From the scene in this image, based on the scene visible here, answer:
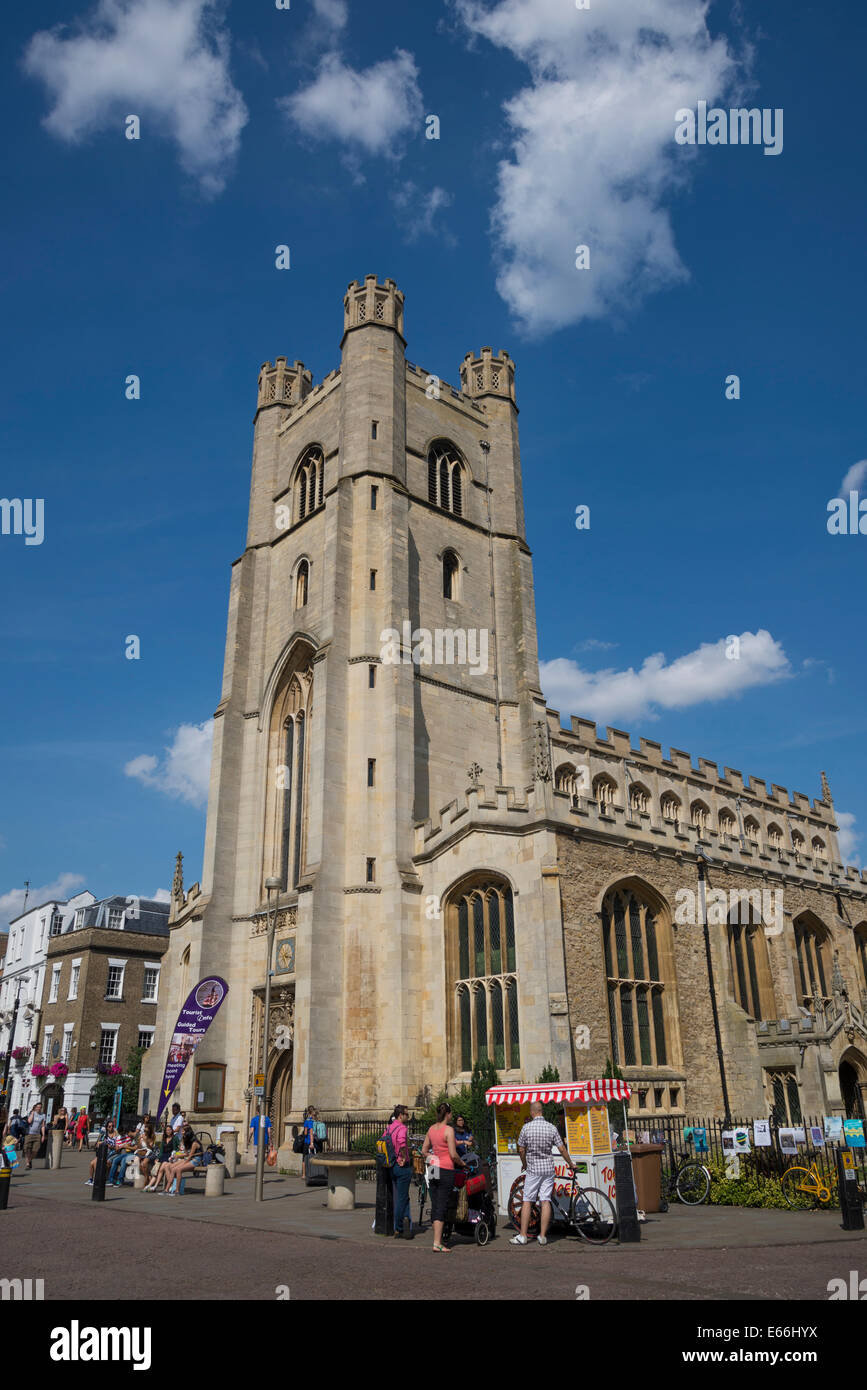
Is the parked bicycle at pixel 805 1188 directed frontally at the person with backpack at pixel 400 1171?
no

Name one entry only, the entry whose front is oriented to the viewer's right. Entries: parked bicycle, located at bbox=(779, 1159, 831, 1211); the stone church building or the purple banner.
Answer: the parked bicycle

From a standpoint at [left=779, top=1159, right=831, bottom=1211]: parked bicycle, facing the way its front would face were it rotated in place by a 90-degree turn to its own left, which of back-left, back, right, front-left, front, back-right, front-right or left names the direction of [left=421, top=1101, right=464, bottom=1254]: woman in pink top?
back-left

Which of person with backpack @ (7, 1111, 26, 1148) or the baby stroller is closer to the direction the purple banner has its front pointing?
the baby stroller

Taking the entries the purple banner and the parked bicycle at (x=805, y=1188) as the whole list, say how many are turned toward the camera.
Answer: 1

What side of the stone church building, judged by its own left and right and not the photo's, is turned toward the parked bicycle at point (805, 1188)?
left

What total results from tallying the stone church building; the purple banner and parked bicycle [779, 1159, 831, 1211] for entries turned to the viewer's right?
1

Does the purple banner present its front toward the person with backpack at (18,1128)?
no

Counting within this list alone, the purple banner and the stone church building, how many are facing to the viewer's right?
0

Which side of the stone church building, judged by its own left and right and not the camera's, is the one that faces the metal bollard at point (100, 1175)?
front

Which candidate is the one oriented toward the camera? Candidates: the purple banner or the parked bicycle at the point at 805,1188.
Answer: the purple banner

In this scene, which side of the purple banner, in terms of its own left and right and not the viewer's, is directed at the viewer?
front

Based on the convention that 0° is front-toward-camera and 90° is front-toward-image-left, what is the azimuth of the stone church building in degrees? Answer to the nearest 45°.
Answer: approximately 45°

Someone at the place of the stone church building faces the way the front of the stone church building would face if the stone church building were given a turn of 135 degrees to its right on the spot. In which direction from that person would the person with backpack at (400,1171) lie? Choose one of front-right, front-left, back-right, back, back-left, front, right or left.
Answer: back

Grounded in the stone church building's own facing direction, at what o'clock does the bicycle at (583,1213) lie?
The bicycle is roughly at 10 o'clock from the stone church building.

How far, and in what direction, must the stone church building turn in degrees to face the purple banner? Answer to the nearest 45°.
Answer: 0° — it already faces it

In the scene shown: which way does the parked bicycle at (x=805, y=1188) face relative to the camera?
to the viewer's right
